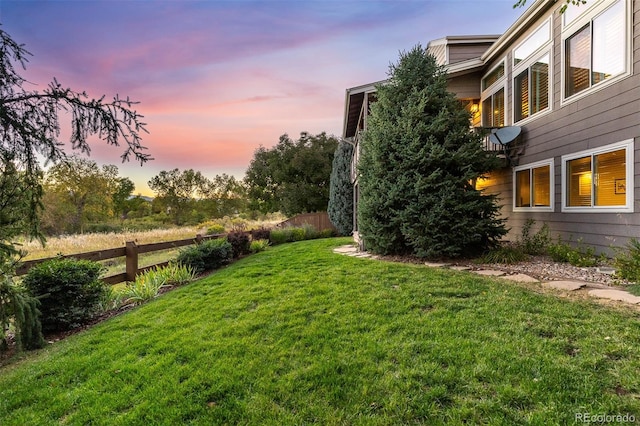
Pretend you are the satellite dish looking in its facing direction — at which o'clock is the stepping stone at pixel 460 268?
The stepping stone is roughly at 11 o'clock from the satellite dish.

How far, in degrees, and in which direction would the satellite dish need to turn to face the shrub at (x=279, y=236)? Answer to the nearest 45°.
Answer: approximately 45° to its right

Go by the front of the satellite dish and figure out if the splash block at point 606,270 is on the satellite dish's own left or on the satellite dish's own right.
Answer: on the satellite dish's own left

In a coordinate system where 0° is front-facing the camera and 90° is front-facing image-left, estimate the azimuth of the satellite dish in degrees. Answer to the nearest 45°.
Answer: approximately 45°

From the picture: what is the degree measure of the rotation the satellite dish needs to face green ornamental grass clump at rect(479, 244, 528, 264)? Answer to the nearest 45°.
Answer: approximately 45° to its left

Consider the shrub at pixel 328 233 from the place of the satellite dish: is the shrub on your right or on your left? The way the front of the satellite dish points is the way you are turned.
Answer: on your right
